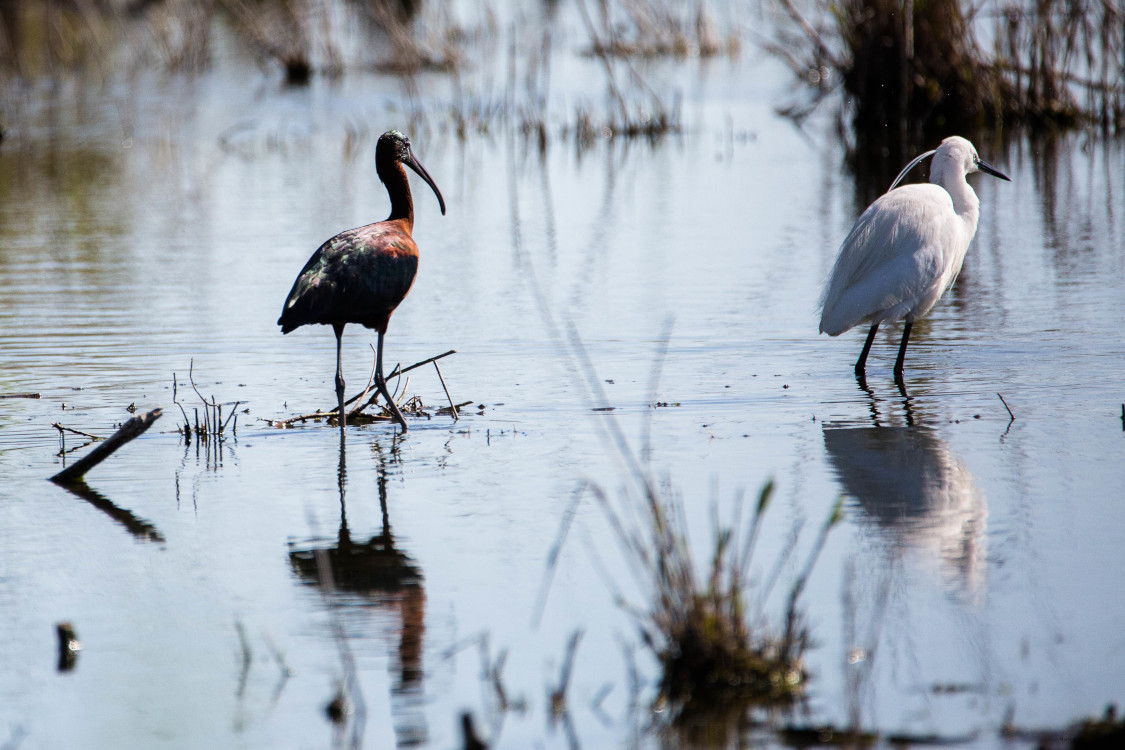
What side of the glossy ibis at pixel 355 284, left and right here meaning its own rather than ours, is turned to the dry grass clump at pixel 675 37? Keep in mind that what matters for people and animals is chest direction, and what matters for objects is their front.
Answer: left

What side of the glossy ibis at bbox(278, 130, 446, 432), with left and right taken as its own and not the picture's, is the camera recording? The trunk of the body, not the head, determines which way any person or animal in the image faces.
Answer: right

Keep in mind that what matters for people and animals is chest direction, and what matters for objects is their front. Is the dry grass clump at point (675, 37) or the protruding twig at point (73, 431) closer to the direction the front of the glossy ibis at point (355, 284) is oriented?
the dry grass clump

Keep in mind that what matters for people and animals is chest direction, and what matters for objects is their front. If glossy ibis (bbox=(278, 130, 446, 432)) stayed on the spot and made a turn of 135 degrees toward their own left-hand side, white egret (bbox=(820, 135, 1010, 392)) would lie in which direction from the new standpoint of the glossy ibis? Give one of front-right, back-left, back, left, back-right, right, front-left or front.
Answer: back-right

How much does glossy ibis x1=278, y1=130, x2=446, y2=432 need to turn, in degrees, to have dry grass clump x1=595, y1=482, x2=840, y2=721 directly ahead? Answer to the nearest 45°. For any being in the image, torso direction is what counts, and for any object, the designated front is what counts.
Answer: approximately 90° to its right

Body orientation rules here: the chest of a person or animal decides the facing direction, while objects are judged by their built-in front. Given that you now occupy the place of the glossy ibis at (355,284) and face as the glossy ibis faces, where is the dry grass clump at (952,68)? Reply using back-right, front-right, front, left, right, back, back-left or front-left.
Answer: front-left

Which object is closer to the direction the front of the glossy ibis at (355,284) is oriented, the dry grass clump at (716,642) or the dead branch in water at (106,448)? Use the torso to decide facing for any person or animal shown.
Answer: the dry grass clump
